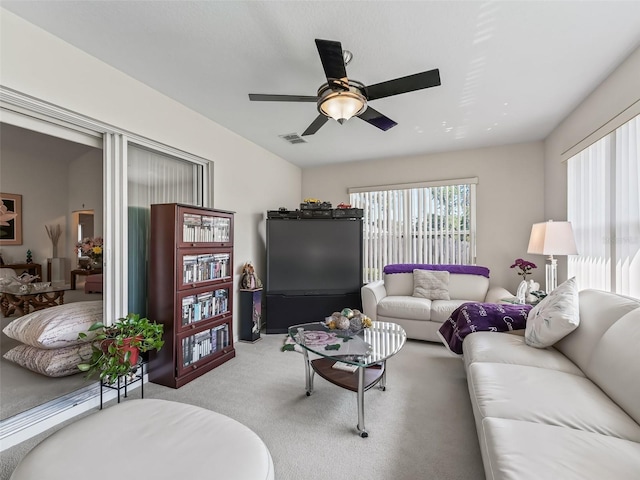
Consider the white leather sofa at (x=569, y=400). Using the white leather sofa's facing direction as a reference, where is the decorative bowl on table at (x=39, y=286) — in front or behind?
in front

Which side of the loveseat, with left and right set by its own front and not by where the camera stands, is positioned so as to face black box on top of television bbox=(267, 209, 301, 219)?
right

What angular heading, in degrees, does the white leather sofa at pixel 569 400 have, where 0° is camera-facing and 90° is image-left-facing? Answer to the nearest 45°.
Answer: approximately 90°

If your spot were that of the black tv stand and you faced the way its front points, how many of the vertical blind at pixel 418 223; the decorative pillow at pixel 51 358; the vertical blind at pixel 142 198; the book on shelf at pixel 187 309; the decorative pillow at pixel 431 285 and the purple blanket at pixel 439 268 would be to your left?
3

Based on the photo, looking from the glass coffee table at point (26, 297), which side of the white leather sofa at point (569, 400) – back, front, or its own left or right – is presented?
front

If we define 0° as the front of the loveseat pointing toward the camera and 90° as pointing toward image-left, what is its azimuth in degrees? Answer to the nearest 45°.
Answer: approximately 0°

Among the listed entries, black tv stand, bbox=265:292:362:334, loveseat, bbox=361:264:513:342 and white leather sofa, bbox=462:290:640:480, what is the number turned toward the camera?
2

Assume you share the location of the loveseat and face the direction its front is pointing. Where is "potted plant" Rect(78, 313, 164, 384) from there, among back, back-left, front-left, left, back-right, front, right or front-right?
front-right

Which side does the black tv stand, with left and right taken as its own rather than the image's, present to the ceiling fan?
front

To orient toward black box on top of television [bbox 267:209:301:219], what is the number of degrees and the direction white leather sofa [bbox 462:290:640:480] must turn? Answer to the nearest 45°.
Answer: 0° — it already faces it

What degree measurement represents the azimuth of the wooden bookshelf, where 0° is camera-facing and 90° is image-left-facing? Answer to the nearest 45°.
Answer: approximately 315°

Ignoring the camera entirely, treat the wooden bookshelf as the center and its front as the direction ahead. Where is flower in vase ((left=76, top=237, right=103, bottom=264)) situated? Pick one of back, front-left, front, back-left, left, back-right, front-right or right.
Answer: back

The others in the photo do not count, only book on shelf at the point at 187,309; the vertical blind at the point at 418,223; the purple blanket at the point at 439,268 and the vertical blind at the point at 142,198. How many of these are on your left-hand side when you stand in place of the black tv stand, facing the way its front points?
2

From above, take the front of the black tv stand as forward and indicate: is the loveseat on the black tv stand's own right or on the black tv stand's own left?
on the black tv stand's own left
